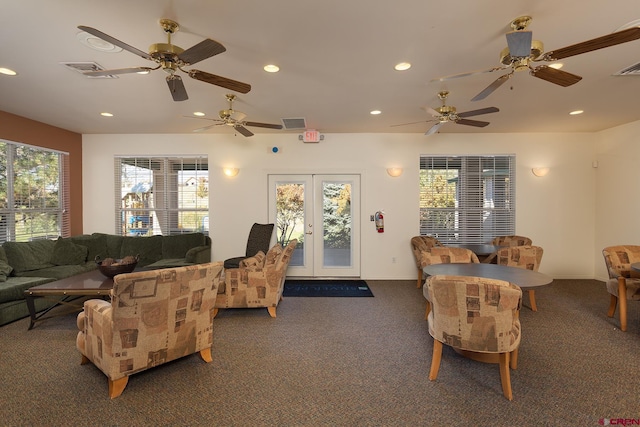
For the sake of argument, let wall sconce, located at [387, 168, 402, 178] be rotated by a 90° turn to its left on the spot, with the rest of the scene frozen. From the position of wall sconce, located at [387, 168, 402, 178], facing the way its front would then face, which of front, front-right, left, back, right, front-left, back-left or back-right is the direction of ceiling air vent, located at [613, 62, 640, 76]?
front-right

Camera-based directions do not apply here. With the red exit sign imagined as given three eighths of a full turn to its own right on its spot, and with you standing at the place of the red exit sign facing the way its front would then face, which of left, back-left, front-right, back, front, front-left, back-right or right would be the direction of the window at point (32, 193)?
front-left

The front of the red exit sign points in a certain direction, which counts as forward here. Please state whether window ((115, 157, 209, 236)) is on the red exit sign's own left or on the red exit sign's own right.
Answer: on the red exit sign's own right

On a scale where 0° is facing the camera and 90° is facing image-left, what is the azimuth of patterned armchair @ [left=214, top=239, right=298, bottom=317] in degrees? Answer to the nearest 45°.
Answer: approximately 90°

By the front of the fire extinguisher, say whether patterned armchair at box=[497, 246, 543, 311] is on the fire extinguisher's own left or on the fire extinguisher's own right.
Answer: on the fire extinguisher's own left

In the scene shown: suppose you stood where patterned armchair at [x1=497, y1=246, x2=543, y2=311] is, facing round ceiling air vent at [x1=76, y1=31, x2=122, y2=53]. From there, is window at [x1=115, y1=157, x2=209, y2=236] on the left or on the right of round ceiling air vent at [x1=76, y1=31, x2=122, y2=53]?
right

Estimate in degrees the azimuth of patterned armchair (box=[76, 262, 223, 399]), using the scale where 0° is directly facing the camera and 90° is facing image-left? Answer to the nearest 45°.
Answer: approximately 135°

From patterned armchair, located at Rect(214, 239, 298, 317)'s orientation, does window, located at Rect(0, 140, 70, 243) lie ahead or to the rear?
ahead
